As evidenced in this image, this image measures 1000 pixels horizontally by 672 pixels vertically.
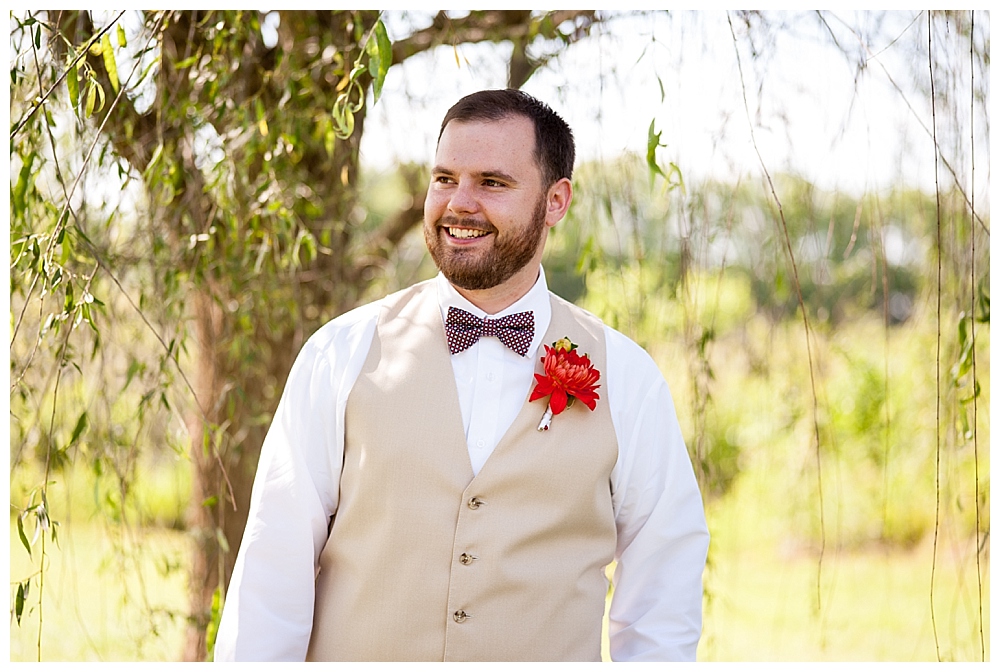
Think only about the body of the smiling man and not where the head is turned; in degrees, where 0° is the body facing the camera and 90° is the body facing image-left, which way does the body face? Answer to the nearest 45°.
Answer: approximately 0°

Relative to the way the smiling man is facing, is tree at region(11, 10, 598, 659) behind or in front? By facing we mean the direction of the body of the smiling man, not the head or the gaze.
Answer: behind
